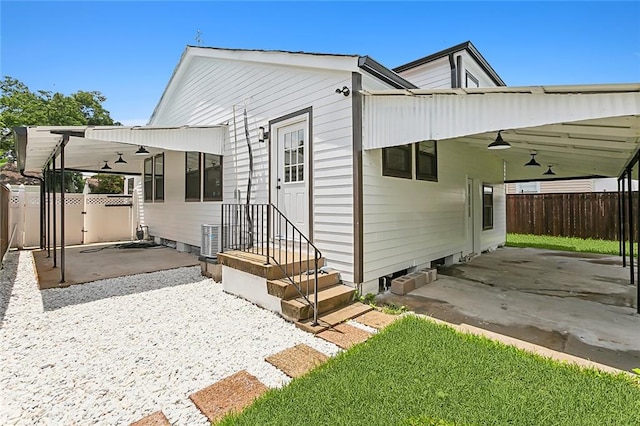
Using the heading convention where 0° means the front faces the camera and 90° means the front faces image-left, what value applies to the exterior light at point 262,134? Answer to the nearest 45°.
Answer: approximately 45°

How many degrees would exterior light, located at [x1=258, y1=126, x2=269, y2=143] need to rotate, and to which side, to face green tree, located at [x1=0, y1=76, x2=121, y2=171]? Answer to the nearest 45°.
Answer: approximately 90° to its right

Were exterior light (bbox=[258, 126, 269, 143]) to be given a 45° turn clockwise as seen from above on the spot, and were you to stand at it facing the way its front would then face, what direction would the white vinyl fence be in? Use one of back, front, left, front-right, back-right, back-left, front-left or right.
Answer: front-right

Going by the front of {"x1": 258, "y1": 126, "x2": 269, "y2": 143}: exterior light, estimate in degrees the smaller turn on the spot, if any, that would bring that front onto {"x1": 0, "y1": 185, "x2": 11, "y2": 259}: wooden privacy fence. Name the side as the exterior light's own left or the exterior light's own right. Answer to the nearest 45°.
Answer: approximately 90° to the exterior light's own right

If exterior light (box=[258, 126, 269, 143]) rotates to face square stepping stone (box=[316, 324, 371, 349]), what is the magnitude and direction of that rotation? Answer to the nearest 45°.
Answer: approximately 45° to its left

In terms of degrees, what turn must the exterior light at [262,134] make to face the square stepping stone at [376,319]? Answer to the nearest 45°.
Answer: approximately 90° to its left
